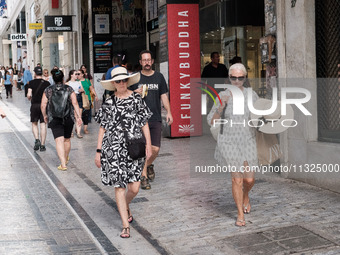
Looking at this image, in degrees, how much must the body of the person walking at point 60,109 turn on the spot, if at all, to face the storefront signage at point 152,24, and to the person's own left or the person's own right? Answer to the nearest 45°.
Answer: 0° — they already face it

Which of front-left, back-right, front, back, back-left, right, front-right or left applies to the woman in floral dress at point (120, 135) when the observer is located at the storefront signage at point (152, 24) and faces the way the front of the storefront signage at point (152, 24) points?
front-left

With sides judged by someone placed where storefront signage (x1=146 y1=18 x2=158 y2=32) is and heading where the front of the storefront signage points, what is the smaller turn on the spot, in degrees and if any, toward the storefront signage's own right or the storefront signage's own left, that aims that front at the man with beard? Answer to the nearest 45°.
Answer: approximately 45° to the storefront signage's own left

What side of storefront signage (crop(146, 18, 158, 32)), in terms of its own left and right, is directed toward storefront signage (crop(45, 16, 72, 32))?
right

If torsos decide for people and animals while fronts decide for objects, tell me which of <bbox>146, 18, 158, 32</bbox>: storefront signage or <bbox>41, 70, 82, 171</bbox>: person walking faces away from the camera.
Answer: the person walking

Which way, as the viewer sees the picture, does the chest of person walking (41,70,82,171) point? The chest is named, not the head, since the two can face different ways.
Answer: away from the camera

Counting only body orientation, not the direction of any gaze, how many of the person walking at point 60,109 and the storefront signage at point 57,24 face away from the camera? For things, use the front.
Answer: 1

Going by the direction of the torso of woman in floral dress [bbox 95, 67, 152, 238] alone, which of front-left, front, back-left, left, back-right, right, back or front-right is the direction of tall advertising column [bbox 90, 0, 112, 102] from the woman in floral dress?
back

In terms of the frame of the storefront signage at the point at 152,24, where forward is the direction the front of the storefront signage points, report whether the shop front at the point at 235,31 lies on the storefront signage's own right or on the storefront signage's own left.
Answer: on the storefront signage's own left

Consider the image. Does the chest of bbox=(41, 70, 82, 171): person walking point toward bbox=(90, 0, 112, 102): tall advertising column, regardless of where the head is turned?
yes
